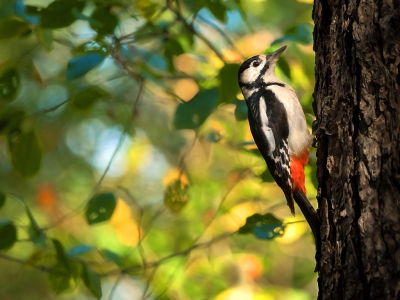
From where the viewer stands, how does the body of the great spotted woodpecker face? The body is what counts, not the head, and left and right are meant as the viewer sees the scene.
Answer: facing to the right of the viewer

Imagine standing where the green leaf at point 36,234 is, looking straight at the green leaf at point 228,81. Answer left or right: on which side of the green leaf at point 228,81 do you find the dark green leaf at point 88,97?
left

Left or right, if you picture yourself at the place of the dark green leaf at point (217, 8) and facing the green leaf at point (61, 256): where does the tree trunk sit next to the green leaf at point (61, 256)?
left

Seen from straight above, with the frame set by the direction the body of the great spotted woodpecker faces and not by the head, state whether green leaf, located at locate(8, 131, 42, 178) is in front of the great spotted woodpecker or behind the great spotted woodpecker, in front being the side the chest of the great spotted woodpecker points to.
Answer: behind

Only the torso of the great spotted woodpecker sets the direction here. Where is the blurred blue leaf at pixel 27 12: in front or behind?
behind
